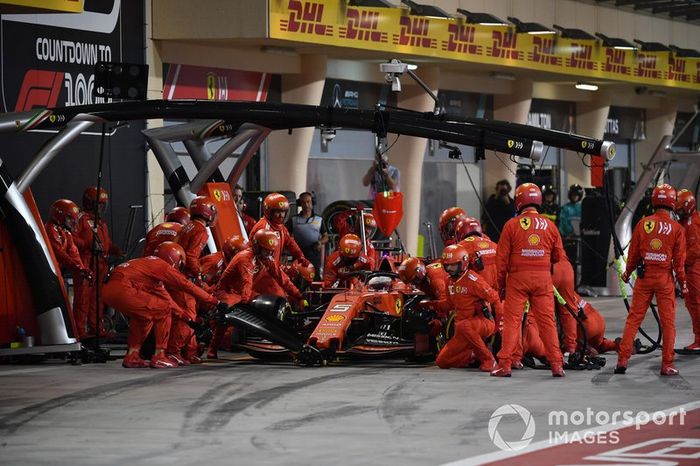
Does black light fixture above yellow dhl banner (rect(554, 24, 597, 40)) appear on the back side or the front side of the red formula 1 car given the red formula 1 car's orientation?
on the back side

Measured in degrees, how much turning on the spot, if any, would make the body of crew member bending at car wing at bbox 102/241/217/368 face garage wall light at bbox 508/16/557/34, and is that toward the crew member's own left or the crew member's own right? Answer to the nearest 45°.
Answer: approximately 45° to the crew member's own left

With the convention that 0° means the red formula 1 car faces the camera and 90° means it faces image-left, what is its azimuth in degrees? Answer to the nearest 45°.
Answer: approximately 45°

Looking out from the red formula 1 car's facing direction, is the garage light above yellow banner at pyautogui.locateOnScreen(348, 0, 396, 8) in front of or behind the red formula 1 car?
behind

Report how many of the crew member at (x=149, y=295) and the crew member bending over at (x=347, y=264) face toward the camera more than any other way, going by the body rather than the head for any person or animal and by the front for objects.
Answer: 1

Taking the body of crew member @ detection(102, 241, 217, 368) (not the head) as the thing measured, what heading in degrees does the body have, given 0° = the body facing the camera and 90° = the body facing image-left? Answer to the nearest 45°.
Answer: approximately 270°

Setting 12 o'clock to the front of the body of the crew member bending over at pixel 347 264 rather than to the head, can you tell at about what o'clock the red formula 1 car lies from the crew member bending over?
The red formula 1 car is roughly at 12 o'clock from the crew member bending over.

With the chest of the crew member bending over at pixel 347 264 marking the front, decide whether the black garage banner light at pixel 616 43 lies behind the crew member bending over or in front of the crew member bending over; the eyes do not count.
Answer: behind

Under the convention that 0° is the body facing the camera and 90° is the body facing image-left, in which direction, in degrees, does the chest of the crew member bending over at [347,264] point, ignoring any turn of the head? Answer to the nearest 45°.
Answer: approximately 0°
